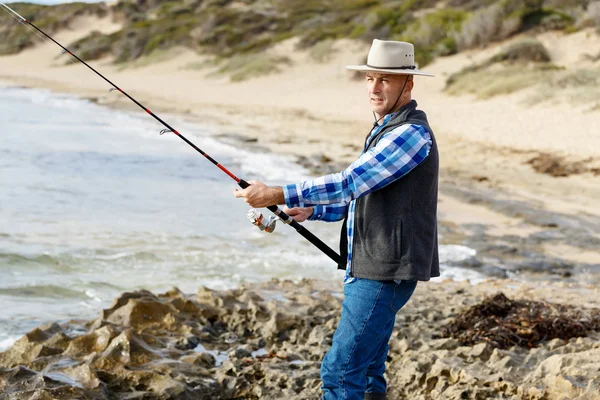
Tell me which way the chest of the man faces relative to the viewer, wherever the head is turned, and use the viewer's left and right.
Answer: facing to the left of the viewer

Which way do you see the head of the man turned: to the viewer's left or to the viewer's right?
to the viewer's left

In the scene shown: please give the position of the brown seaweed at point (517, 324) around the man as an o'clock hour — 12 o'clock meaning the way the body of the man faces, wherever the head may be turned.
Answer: The brown seaweed is roughly at 4 o'clock from the man.
